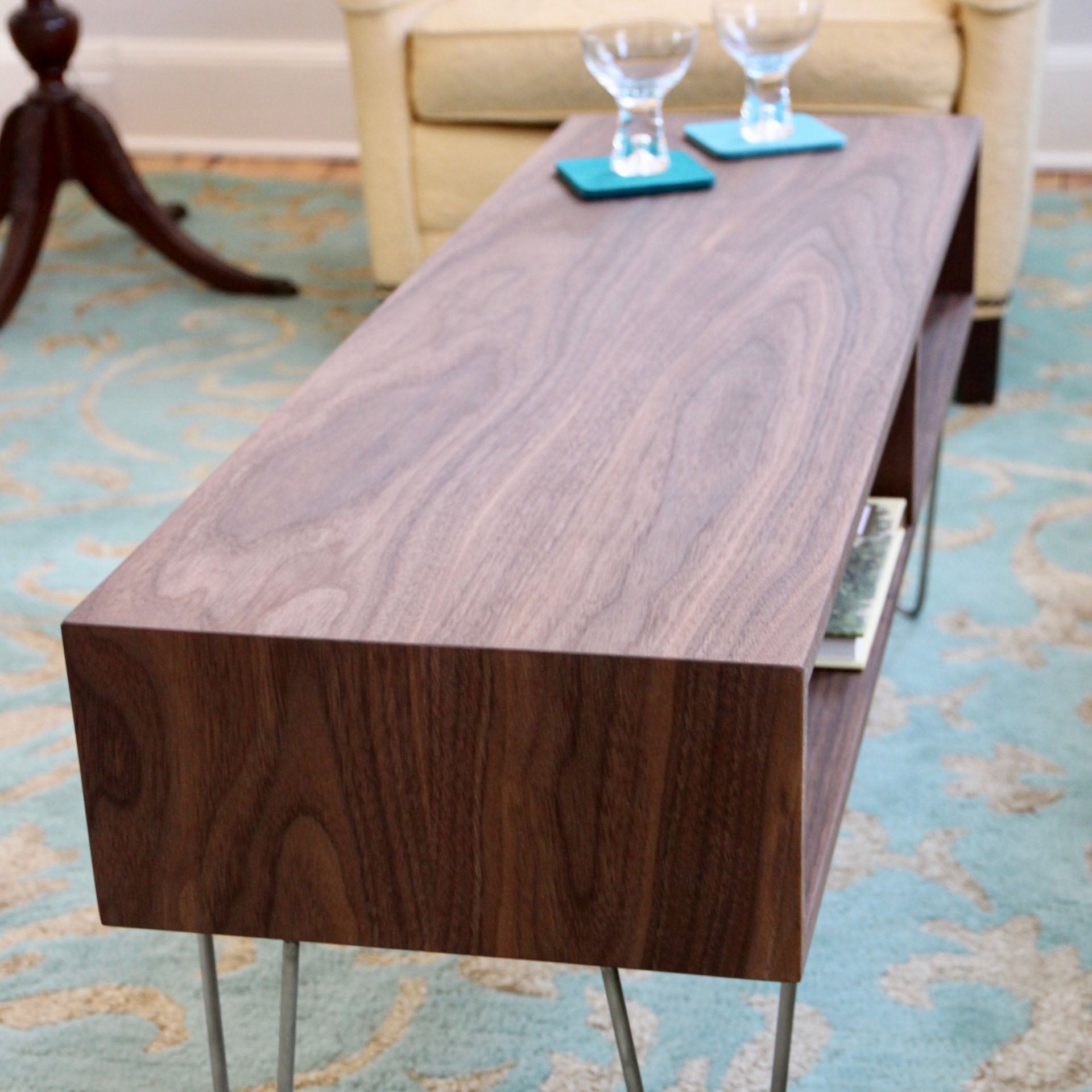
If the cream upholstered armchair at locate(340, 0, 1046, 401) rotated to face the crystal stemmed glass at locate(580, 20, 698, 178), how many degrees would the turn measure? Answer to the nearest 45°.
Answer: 0° — it already faces it

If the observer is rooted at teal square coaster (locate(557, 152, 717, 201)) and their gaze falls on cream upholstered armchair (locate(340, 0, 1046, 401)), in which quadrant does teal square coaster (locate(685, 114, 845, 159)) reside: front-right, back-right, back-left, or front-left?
front-right

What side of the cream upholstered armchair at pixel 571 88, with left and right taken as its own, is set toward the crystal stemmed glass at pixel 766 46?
front

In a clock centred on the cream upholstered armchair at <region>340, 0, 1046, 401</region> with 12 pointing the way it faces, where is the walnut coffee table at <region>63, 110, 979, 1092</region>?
The walnut coffee table is roughly at 12 o'clock from the cream upholstered armchair.

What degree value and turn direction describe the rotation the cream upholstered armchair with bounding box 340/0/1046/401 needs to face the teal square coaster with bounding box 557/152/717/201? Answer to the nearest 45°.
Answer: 0° — it already faces it

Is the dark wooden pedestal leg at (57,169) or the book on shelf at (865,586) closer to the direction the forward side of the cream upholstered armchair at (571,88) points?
the book on shelf

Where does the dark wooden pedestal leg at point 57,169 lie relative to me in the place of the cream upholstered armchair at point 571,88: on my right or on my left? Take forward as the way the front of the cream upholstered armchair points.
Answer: on my right

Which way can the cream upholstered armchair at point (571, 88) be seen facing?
toward the camera

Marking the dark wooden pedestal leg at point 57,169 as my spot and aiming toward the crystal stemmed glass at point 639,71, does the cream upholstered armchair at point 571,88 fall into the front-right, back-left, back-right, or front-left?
front-left

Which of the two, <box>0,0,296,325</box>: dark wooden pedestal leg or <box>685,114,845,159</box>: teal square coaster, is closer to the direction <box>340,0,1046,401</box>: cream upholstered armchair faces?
the teal square coaster
